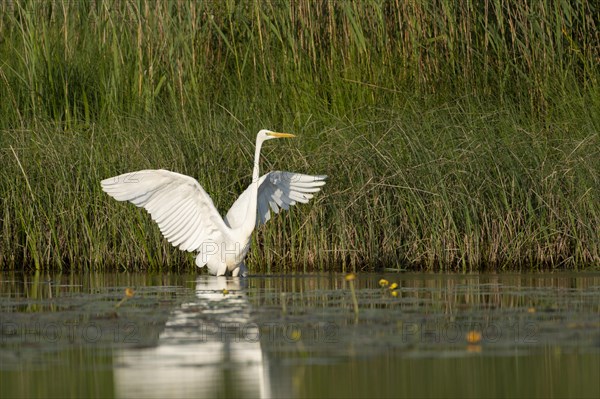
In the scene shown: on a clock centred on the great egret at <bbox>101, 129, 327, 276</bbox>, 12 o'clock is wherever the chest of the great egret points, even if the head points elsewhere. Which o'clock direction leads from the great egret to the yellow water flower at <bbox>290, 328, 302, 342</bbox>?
The yellow water flower is roughly at 1 o'clock from the great egret.

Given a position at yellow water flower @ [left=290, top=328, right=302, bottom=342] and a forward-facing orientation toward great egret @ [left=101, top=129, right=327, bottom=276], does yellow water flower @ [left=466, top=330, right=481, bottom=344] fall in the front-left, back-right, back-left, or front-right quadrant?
back-right

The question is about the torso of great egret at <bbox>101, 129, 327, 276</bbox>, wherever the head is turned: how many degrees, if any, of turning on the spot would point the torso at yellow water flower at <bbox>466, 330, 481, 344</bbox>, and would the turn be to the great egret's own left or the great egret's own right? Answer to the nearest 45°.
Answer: approximately 45° to the great egret's own right

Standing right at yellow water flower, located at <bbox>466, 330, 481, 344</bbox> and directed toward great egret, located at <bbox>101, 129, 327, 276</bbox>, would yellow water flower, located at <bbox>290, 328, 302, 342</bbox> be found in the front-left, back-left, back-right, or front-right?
front-left

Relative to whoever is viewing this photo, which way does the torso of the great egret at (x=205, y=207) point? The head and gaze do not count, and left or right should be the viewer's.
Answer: facing the viewer and to the right of the viewer

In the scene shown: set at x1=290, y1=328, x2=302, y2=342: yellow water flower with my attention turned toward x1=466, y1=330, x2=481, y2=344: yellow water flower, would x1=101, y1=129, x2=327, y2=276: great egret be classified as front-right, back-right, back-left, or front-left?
back-left
